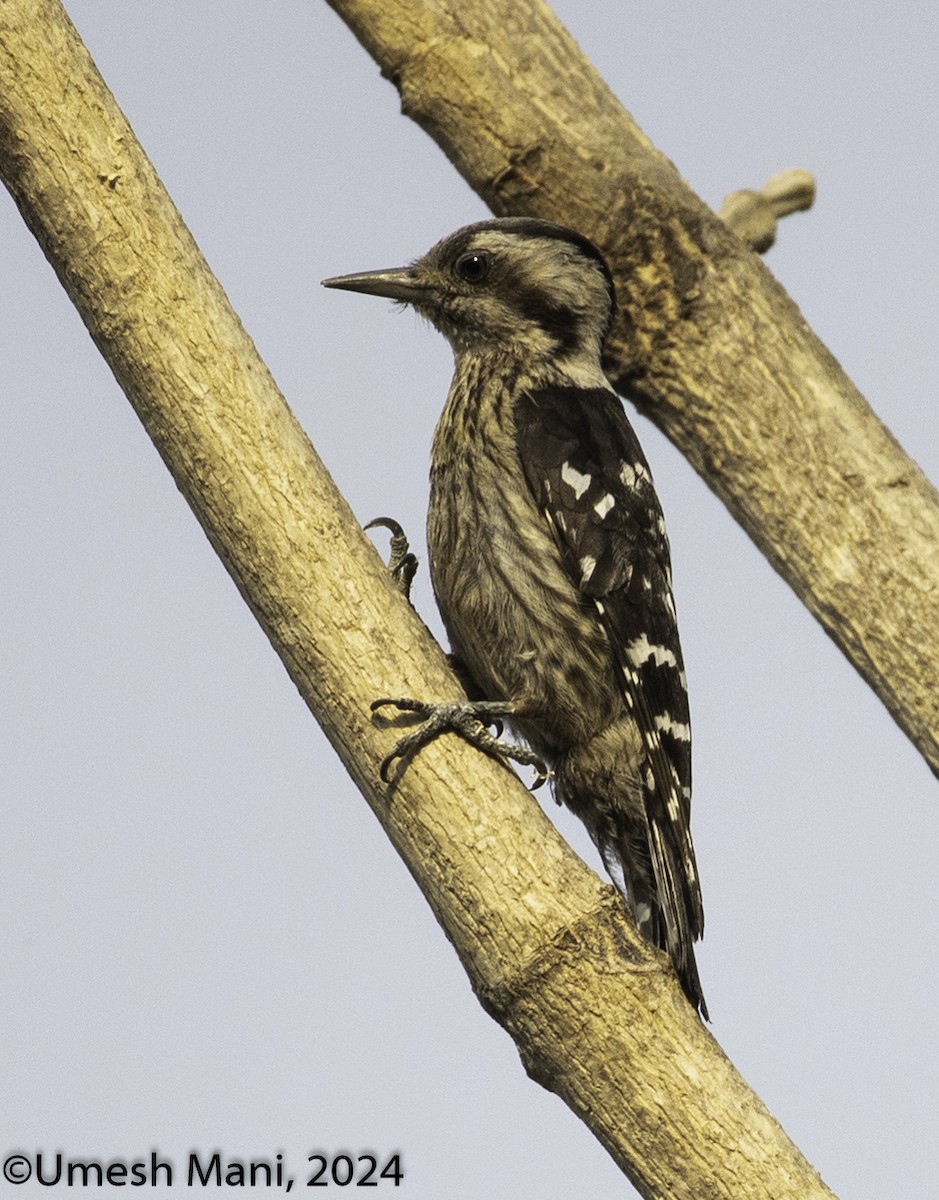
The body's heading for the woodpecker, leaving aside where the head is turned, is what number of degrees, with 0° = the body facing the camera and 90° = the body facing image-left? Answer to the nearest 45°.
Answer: approximately 90°
